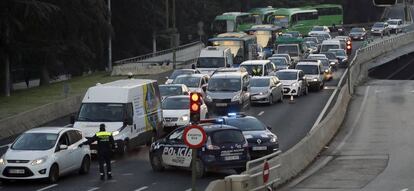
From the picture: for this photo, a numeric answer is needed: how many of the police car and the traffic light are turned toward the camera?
1

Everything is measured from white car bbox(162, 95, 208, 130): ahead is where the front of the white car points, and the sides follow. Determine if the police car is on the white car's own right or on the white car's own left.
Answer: on the white car's own left

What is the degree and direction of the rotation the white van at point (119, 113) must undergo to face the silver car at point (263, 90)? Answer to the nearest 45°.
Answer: approximately 180°

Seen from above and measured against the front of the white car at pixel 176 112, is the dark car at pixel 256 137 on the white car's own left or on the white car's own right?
on the white car's own left

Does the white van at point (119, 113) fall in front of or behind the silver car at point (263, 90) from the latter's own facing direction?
in front

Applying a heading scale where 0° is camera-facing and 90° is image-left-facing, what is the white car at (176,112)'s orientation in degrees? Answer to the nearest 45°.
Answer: approximately 45°

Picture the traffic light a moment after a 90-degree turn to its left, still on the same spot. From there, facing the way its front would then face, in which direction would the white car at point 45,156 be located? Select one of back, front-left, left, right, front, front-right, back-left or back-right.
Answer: back-left

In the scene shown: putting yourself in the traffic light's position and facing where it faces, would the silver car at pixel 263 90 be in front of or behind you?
behind

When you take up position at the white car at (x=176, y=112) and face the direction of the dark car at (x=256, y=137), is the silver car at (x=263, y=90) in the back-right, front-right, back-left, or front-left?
back-left

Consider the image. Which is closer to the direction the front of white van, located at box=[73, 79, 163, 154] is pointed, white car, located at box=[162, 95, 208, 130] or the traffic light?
the traffic light
